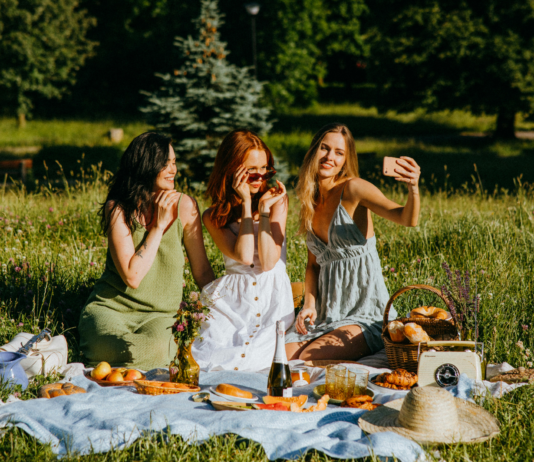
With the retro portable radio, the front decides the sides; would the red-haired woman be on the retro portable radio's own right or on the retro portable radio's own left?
on the retro portable radio's own right

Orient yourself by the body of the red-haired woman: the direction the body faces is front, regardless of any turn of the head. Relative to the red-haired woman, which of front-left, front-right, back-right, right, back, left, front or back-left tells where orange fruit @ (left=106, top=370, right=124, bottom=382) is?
front-right

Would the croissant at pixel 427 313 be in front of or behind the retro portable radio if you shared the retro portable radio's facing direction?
behind

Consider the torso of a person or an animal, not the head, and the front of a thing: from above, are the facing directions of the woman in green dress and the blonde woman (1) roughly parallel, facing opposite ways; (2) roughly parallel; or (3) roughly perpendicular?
roughly perpendicular

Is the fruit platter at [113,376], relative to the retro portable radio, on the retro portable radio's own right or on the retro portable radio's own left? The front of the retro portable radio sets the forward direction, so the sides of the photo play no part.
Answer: on the retro portable radio's own right

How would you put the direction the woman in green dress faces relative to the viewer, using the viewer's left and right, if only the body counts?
facing the viewer and to the right of the viewer

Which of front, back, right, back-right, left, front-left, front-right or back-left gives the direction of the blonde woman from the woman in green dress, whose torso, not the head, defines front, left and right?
front-left

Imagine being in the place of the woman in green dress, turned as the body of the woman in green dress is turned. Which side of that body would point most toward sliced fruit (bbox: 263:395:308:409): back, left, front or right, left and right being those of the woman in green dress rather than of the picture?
front

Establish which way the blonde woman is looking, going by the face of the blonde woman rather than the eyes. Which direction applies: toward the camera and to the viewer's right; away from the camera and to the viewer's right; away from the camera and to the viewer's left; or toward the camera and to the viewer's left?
toward the camera and to the viewer's right

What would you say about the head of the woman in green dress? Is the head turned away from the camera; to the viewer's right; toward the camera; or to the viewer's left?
to the viewer's right

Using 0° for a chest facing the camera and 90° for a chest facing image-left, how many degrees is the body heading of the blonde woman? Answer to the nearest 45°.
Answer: approximately 45°
